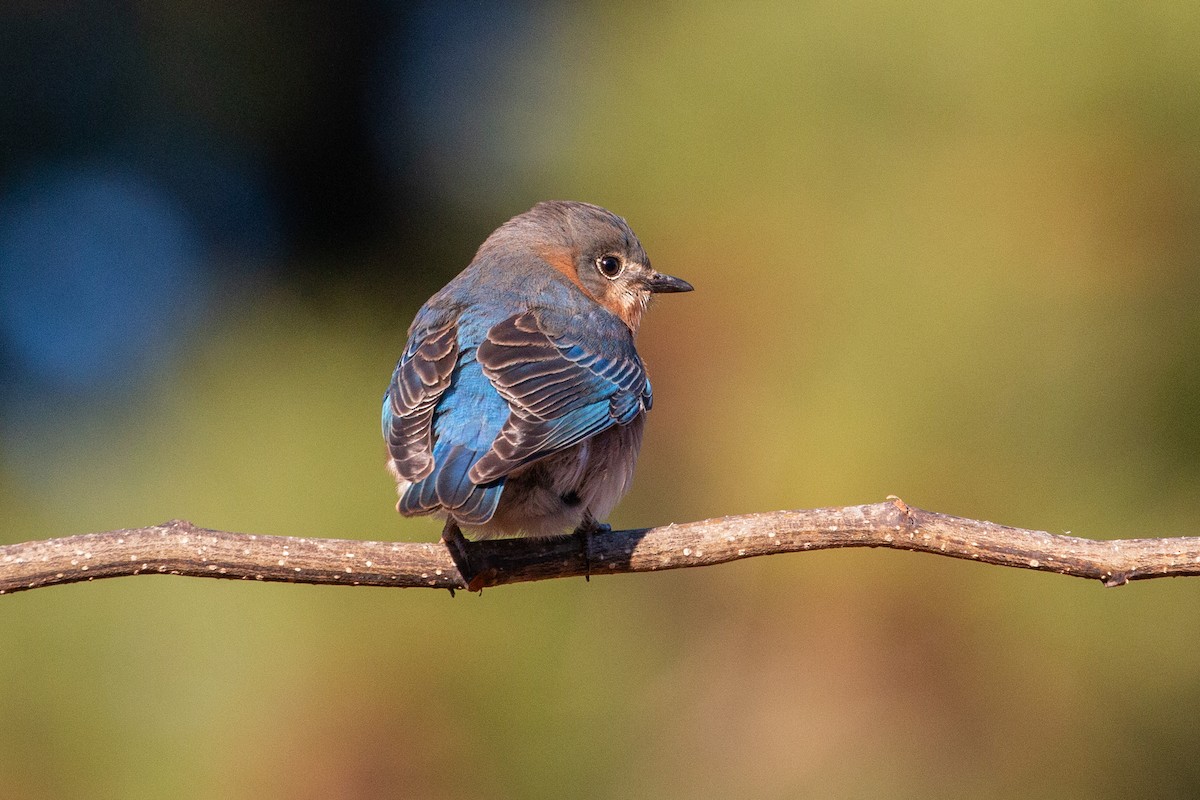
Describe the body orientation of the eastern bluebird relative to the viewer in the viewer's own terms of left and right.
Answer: facing away from the viewer and to the right of the viewer
